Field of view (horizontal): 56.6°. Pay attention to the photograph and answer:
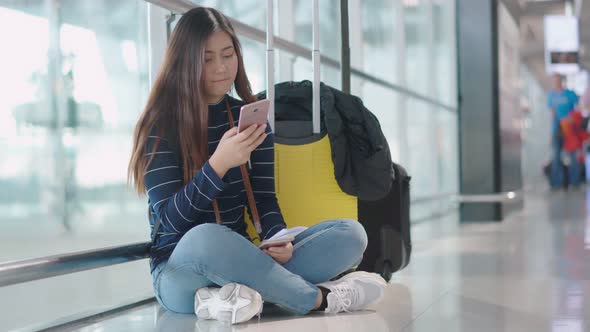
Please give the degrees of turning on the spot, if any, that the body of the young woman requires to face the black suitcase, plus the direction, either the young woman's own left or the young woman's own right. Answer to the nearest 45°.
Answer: approximately 90° to the young woman's own left

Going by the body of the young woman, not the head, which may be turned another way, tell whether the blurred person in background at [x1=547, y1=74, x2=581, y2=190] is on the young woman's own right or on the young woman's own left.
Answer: on the young woman's own left

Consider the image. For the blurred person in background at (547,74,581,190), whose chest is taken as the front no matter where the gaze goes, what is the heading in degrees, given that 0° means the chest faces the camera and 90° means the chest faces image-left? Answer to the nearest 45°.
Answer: approximately 0°

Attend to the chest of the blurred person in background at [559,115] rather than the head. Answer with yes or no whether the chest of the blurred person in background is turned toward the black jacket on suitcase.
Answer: yes

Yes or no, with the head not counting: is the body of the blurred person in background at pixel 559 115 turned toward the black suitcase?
yes

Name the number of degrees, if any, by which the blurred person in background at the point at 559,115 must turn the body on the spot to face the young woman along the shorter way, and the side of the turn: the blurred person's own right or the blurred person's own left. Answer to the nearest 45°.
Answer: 0° — they already face them

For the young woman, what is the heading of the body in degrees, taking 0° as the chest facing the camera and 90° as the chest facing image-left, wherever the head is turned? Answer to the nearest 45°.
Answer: approximately 315°
